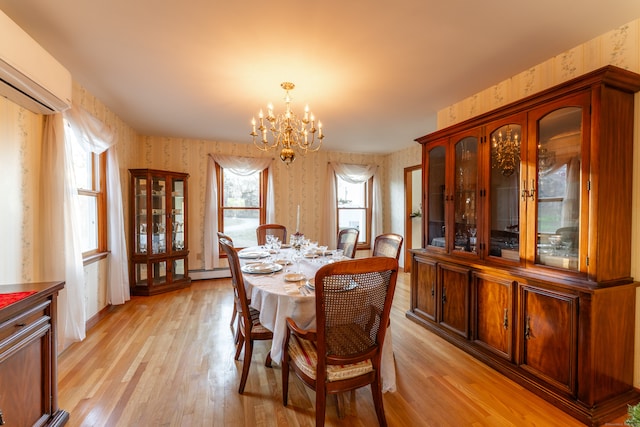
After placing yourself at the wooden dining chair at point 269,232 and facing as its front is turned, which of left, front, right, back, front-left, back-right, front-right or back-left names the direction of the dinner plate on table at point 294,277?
front

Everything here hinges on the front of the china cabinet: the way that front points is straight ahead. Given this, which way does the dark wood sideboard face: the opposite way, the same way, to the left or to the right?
the opposite way

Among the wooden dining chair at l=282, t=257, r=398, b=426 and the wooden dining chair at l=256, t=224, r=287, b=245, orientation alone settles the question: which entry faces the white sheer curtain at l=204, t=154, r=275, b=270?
the wooden dining chair at l=282, t=257, r=398, b=426

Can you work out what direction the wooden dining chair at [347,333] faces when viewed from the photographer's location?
facing away from the viewer and to the left of the viewer

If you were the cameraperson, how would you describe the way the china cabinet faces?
facing the viewer and to the left of the viewer

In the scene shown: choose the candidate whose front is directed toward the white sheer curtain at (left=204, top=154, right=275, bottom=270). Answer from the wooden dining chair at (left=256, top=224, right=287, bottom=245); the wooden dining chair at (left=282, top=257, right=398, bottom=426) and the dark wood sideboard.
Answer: the wooden dining chair at (left=282, top=257, right=398, bottom=426)

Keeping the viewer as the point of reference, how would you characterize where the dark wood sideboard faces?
facing the viewer and to the right of the viewer

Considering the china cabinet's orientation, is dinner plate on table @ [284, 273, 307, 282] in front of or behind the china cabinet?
in front

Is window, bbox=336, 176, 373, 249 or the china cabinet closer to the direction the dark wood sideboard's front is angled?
the china cabinet

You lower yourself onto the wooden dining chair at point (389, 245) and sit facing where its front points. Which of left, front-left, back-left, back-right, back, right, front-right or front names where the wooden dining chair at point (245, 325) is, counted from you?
front

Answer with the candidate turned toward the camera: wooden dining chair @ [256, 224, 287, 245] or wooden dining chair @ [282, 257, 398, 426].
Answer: wooden dining chair @ [256, 224, 287, 245]

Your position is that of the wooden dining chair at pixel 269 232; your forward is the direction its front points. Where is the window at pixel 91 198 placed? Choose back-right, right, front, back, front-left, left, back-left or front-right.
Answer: right

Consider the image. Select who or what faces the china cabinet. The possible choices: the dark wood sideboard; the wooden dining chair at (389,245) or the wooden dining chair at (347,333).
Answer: the dark wood sideboard

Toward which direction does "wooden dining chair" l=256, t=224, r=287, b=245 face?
toward the camera

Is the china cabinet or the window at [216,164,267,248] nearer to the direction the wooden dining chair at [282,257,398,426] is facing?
the window

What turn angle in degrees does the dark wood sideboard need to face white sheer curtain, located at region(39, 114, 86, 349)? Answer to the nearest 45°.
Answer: approximately 135° to its left

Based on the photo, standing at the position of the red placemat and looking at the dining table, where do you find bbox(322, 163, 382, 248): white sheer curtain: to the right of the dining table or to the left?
left

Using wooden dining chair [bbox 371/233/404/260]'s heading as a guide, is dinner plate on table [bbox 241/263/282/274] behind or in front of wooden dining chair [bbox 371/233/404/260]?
in front

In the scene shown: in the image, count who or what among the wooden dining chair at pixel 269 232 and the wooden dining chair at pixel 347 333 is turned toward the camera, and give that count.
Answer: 1

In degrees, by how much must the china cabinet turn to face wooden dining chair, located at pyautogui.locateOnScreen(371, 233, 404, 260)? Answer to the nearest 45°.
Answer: approximately 45° to its right

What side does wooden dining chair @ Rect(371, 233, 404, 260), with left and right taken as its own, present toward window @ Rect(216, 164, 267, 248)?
right

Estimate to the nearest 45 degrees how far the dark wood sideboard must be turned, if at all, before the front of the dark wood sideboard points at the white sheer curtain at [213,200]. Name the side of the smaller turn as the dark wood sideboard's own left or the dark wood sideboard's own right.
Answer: approximately 90° to the dark wood sideboard's own left
